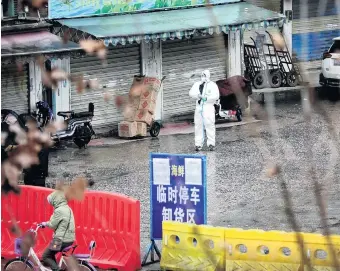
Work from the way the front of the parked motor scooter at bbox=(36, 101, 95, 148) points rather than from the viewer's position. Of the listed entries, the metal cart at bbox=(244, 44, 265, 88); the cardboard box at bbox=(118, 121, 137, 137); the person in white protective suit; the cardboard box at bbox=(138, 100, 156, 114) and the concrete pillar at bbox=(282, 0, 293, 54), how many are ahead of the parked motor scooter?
0

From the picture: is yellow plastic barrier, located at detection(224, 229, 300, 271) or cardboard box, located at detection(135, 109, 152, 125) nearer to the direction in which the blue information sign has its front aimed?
the yellow plastic barrier

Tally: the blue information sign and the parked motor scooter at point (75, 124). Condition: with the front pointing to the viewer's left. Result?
1

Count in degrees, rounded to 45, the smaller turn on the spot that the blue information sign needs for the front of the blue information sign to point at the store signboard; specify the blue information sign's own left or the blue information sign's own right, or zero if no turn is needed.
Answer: approximately 180°

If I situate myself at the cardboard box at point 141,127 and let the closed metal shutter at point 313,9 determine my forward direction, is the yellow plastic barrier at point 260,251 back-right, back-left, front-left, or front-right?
back-right

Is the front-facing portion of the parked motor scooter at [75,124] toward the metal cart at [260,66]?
no

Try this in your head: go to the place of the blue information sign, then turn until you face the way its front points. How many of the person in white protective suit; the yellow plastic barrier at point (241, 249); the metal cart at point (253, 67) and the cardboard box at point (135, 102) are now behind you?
3

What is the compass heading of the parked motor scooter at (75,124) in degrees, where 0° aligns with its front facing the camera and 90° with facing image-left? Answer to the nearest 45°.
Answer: approximately 90°

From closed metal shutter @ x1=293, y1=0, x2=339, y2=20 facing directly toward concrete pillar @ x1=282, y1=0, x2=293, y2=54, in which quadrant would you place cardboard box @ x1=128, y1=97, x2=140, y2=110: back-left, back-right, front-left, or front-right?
front-left

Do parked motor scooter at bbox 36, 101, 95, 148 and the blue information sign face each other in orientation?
no

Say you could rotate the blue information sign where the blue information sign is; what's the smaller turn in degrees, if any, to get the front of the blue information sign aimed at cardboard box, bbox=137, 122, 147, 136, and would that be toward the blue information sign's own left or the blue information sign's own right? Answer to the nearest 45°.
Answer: approximately 180°

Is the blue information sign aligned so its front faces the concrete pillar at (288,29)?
no

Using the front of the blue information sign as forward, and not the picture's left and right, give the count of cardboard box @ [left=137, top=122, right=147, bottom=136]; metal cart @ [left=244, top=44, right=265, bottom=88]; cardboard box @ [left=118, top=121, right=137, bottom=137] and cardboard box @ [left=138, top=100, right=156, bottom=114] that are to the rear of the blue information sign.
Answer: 4

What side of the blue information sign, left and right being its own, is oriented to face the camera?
front

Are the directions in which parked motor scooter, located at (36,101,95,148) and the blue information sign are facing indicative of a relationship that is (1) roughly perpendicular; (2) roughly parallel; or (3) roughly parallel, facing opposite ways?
roughly perpendicular
